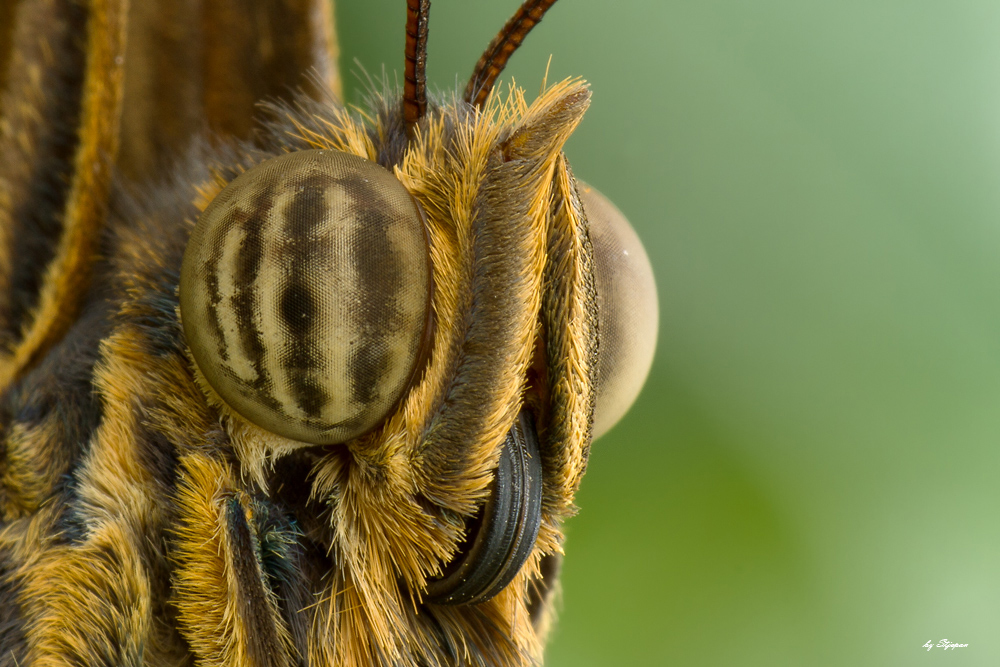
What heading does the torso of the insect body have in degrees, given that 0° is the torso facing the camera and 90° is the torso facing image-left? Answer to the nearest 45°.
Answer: approximately 315°
